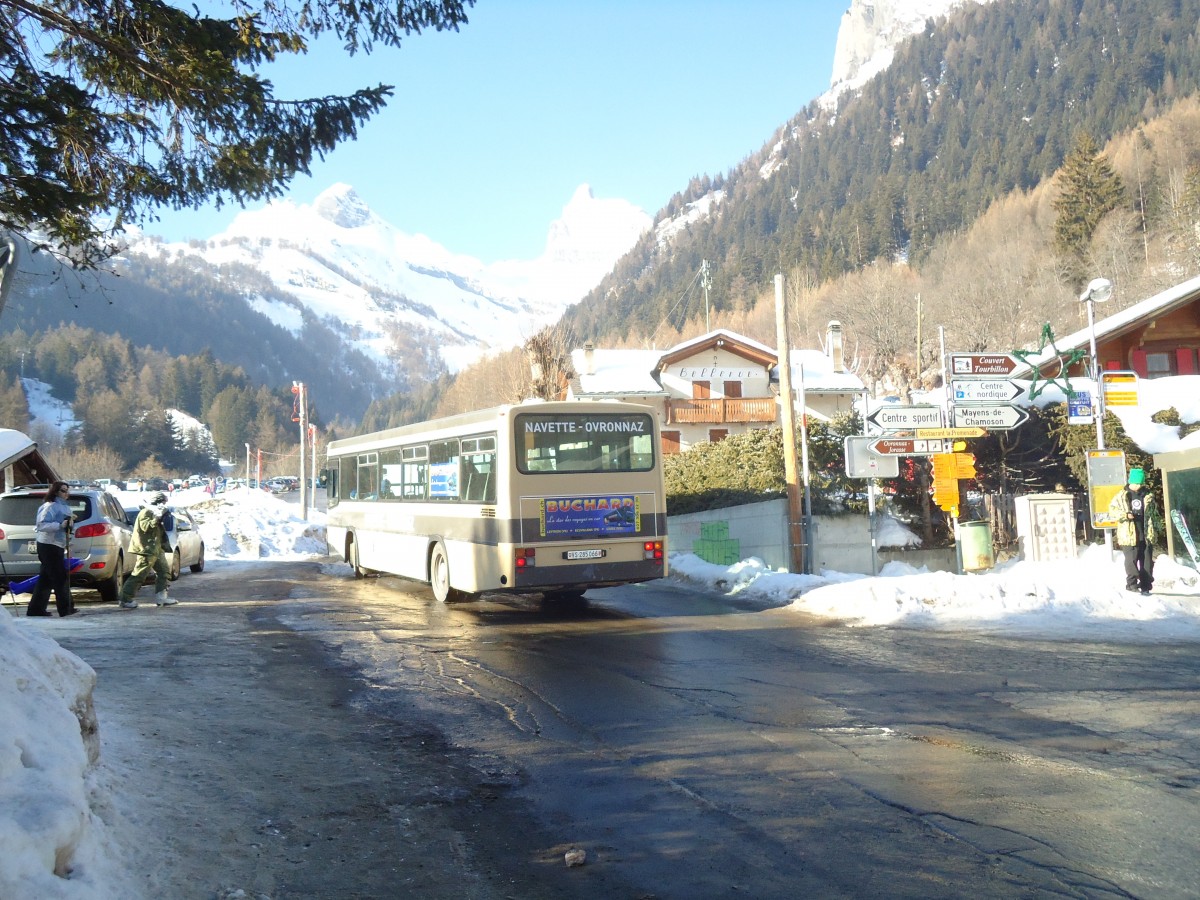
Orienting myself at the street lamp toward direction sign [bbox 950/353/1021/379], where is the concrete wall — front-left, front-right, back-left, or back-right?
front-right

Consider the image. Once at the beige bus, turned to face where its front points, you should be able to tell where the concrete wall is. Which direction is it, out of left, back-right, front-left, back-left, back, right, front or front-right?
right

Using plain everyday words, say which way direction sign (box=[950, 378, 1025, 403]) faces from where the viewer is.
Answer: facing the viewer

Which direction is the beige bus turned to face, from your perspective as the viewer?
facing away from the viewer and to the left of the viewer

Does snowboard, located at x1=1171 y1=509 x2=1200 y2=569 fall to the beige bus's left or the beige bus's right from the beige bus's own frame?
on its right

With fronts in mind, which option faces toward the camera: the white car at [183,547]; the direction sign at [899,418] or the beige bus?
the direction sign

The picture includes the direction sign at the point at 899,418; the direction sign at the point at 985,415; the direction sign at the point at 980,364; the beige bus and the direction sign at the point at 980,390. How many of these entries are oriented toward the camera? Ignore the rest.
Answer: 4

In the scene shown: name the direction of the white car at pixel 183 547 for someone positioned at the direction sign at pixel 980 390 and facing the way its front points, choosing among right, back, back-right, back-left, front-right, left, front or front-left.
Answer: right

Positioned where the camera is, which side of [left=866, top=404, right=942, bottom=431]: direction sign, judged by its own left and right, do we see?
front

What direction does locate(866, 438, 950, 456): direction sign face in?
toward the camera

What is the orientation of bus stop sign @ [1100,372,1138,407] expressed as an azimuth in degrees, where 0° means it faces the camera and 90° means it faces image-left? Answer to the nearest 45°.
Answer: approximately 0°

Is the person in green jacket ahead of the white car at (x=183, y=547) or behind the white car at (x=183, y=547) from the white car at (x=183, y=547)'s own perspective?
behind

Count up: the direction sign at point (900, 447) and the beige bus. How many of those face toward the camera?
1
